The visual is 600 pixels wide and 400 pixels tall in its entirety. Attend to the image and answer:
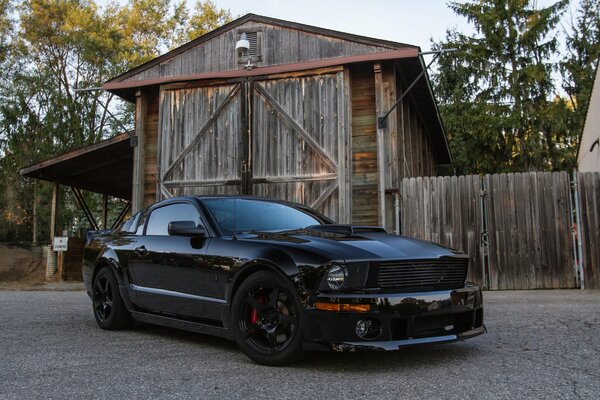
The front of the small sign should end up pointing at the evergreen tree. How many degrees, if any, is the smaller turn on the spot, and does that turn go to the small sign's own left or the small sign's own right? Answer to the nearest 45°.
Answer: approximately 90° to the small sign's own left

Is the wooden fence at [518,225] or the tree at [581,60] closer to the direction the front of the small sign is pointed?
the wooden fence

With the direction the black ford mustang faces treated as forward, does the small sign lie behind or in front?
behind

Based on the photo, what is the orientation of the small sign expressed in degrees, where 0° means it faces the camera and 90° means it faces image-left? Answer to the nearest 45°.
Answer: approximately 0°

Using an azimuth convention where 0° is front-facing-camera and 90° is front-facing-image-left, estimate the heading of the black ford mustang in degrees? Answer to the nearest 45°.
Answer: approximately 315°

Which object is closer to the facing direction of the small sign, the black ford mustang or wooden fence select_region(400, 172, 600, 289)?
the black ford mustang

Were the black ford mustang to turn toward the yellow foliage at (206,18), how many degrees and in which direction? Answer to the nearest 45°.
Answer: approximately 135° to its left

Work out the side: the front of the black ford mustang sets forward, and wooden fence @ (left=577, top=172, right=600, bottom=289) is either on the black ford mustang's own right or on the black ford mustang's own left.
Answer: on the black ford mustang's own left
